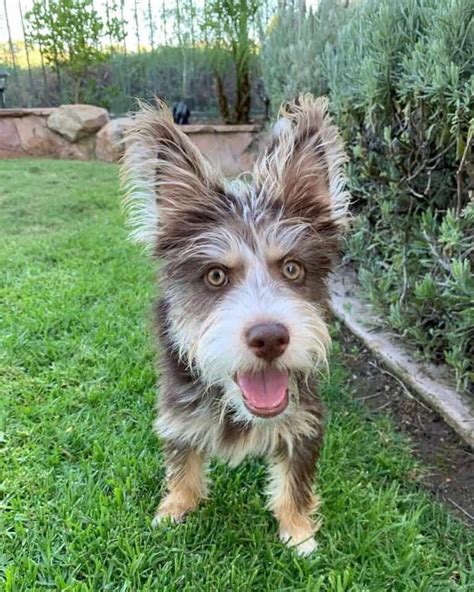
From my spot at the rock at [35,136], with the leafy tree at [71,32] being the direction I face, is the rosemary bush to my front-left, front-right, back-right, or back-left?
back-right

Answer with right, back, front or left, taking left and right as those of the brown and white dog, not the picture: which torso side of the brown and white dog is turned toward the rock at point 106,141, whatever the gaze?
back

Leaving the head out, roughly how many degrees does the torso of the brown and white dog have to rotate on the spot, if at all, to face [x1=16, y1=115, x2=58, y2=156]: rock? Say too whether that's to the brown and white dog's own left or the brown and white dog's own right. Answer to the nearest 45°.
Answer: approximately 135° to the brown and white dog's own right

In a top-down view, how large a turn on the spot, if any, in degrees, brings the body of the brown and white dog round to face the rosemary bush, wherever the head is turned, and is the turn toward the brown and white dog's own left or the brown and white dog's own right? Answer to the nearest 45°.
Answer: approximately 135° to the brown and white dog's own left

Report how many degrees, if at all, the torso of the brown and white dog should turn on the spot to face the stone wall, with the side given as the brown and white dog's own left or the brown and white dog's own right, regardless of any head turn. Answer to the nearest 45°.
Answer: approximately 180°

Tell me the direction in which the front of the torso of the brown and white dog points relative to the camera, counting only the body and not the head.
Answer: toward the camera

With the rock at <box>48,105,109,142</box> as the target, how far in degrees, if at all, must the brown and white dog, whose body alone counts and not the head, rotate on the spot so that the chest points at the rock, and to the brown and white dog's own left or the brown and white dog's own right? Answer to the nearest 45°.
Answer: approximately 180°

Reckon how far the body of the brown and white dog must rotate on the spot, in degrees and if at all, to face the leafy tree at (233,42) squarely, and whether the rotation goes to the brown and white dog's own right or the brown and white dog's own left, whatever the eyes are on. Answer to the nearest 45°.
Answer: approximately 180°

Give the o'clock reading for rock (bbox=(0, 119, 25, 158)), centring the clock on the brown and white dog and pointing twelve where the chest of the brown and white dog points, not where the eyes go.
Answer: The rock is roughly at 5 o'clock from the brown and white dog.

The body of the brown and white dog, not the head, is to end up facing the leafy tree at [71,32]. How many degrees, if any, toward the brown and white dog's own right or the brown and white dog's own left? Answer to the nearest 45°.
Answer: approximately 180°
